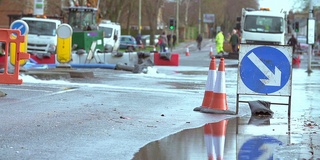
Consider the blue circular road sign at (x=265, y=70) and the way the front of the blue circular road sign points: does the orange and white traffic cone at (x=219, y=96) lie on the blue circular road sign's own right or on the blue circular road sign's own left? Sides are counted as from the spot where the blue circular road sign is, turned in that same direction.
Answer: on the blue circular road sign's own right

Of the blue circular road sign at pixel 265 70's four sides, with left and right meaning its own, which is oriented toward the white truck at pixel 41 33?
back

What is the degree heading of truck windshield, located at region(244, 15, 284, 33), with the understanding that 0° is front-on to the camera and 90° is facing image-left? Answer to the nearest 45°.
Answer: approximately 0°

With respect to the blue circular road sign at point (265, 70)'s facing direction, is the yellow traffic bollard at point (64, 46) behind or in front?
behind

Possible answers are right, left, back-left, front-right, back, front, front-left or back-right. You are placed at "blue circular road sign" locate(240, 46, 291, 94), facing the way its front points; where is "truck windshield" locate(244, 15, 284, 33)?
back

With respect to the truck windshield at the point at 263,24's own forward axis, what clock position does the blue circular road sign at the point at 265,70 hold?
The blue circular road sign is roughly at 12 o'clock from the truck windshield.

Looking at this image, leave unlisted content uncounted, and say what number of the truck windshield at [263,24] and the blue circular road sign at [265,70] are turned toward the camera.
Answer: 2

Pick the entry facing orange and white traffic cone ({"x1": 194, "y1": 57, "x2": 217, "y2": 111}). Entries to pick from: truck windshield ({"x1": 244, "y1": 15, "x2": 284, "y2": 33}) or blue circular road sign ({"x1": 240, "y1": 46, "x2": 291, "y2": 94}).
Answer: the truck windshield

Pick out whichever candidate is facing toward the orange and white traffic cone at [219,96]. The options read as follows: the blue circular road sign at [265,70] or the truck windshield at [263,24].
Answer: the truck windshield

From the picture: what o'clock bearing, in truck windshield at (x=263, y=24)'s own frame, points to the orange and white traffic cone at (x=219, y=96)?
The orange and white traffic cone is roughly at 12 o'clock from the truck windshield.
